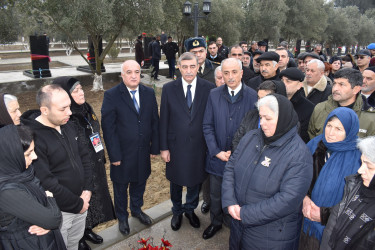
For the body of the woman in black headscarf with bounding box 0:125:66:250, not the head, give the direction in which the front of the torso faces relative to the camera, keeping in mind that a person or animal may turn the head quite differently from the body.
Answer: to the viewer's right

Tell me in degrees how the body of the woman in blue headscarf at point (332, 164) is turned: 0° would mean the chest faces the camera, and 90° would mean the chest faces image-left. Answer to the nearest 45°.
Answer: approximately 45°

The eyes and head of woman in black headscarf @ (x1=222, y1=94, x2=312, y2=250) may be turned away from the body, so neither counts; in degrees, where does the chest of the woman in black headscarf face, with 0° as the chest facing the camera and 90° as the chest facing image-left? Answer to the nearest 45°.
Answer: approximately 45°

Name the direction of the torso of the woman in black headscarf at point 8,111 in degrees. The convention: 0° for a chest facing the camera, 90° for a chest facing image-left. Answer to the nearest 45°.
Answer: approximately 270°

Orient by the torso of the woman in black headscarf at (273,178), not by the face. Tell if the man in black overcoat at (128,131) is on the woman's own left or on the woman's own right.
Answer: on the woman's own right

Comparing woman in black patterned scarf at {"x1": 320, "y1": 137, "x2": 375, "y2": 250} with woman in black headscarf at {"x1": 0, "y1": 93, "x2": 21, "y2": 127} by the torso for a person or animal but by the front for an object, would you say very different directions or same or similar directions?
very different directions

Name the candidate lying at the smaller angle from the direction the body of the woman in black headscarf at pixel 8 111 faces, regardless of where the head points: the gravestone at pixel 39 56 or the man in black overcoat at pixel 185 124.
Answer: the man in black overcoat

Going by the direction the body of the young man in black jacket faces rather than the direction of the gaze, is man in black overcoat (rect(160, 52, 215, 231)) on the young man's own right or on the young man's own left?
on the young man's own left

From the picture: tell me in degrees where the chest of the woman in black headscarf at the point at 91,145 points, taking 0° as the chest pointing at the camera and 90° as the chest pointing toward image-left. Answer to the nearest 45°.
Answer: approximately 315°
